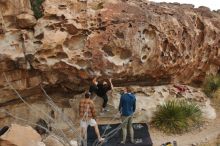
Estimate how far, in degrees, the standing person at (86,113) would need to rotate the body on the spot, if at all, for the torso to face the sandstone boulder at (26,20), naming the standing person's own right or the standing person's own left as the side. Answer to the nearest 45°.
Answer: approximately 45° to the standing person's own left

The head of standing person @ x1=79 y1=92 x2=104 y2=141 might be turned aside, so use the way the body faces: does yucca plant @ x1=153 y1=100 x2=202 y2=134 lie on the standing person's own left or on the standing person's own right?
on the standing person's own right

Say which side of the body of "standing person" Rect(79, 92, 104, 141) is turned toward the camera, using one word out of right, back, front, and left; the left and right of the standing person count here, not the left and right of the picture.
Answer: back

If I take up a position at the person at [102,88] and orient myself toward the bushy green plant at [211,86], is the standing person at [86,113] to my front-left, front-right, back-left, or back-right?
back-right

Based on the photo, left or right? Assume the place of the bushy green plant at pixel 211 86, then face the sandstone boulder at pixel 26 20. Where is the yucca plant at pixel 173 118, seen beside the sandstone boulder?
left

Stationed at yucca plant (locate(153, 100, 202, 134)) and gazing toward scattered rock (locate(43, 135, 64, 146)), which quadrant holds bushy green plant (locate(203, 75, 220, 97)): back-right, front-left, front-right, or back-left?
back-right

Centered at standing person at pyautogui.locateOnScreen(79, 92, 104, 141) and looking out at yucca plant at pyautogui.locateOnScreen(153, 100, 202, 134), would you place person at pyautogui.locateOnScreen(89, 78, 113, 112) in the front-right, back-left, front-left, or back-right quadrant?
front-left
